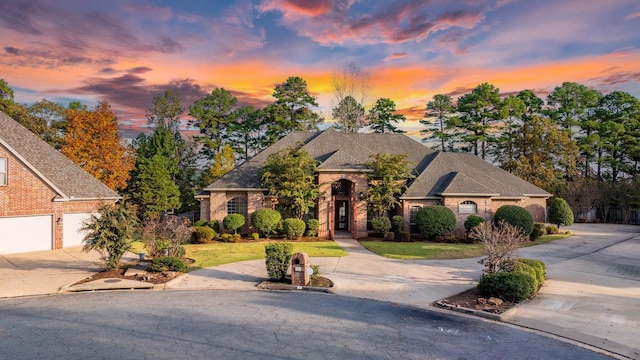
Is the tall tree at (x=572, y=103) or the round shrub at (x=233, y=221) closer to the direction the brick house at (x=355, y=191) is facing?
the round shrub

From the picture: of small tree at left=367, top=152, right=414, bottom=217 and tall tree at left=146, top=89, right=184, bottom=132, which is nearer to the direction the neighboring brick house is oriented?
the small tree

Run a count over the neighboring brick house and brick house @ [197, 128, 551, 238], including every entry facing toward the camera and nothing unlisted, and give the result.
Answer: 2

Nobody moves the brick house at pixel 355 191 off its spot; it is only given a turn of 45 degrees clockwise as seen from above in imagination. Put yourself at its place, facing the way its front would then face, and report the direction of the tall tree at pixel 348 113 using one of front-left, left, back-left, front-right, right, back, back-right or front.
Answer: back-right

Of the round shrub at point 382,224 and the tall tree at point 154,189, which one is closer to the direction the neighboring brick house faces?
the round shrub

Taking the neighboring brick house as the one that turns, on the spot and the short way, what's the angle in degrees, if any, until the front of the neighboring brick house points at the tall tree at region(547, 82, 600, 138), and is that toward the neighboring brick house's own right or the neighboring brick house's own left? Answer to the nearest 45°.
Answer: approximately 90° to the neighboring brick house's own left

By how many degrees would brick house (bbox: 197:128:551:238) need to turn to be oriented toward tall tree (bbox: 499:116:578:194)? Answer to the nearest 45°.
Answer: approximately 135° to its left

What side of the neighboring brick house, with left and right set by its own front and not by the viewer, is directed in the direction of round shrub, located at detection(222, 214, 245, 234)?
left

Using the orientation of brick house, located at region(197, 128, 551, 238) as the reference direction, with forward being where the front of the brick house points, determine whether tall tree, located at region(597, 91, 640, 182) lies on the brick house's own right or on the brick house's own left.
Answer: on the brick house's own left

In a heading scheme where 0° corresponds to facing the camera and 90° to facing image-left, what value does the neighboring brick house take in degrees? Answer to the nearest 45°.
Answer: approximately 0°

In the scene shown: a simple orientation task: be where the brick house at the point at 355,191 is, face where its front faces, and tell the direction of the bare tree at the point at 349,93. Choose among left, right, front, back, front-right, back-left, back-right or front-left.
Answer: back

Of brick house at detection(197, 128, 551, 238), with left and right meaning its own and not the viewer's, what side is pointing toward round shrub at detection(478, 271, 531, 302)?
front
